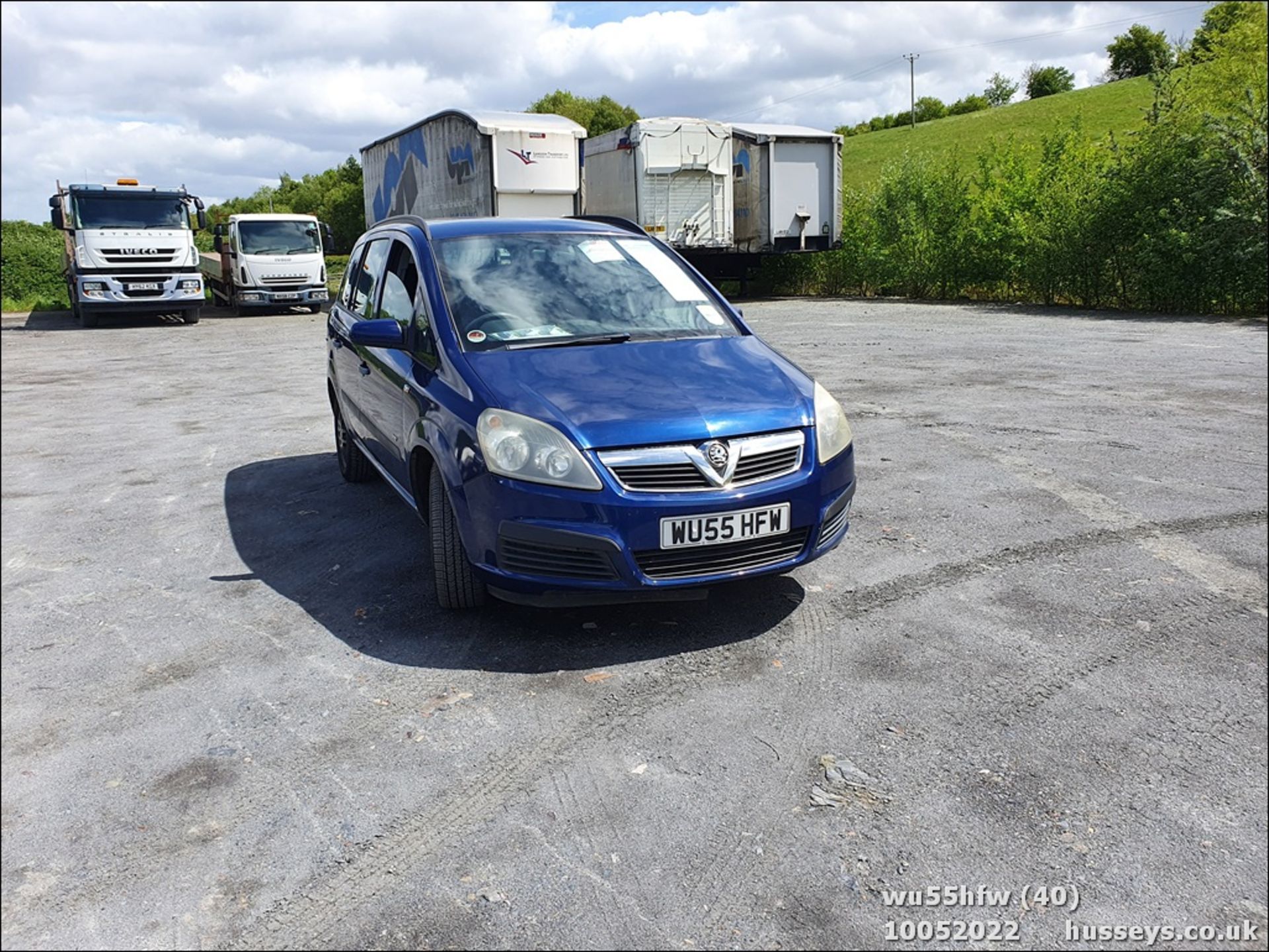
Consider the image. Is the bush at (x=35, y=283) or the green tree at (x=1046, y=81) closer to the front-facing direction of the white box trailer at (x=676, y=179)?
the green tree

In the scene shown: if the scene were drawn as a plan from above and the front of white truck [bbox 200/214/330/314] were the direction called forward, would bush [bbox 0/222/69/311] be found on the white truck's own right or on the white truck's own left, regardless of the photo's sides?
on the white truck's own right

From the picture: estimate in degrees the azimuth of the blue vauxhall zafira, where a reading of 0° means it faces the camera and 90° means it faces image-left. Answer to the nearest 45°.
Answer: approximately 315°

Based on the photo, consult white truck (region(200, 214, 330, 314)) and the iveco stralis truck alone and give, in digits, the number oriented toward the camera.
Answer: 2

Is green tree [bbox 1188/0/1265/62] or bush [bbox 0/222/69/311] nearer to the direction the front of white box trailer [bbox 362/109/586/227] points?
the green tree

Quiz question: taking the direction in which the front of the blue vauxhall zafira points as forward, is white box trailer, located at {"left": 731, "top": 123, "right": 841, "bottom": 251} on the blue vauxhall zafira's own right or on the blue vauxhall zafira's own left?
on the blue vauxhall zafira's own left
